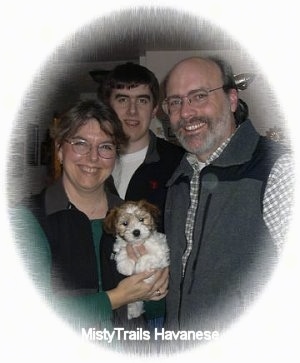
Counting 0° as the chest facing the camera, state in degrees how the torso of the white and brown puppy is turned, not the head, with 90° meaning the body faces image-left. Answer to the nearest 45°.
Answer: approximately 0°

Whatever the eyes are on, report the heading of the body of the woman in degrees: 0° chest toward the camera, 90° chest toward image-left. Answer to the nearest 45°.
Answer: approximately 315°
